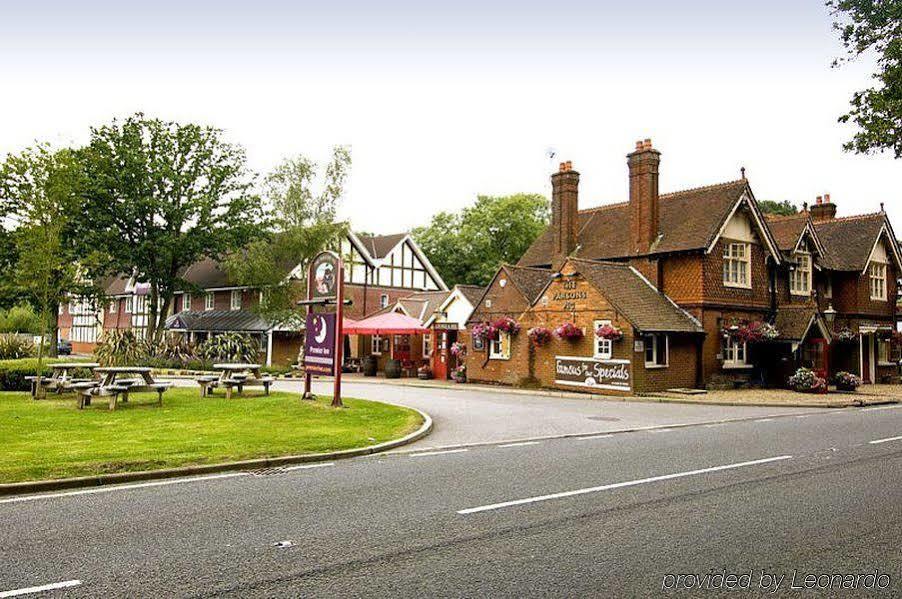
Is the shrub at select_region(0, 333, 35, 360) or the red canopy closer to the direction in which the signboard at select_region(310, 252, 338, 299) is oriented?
the shrub

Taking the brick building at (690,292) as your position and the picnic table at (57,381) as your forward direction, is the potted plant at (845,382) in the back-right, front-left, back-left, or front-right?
back-left

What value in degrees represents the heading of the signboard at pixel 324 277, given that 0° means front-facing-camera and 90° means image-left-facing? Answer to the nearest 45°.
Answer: approximately 45°

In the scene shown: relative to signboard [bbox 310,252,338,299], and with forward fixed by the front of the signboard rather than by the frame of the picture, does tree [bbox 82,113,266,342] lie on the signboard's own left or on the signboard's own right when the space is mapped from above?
on the signboard's own right

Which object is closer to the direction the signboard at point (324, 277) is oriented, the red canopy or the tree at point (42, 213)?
the tree

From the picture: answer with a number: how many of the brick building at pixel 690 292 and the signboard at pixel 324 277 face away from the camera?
0

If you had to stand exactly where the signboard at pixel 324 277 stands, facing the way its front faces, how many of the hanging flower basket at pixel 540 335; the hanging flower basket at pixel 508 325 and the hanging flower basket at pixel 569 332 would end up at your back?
3

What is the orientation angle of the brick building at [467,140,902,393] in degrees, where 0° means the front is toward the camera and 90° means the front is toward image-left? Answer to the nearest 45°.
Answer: approximately 315°

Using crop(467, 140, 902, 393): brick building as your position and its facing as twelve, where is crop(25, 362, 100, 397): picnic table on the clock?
The picnic table is roughly at 3 o'clock from the brick building.
